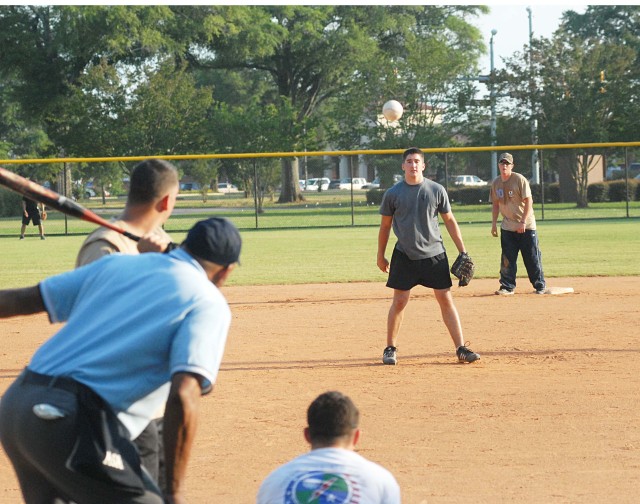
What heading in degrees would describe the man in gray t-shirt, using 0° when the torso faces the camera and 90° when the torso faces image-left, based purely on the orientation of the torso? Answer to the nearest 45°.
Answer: approximately 0°

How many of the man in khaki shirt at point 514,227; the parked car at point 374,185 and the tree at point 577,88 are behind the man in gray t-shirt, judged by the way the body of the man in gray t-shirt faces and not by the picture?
3

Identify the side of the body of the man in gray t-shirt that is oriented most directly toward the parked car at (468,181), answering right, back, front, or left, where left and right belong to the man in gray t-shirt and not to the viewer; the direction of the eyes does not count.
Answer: back

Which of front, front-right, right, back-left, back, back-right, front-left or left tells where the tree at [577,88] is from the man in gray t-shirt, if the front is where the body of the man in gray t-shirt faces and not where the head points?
back

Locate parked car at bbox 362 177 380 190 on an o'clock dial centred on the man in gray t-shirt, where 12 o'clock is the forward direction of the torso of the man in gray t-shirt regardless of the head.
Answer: The parked car is roughly at 6 o'clock from the man in gray t-shirt.

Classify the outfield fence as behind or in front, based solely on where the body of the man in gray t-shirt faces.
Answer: behind

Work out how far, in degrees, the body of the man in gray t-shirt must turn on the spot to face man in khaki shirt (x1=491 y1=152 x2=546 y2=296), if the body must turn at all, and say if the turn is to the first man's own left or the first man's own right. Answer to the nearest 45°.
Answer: approximately 180°
